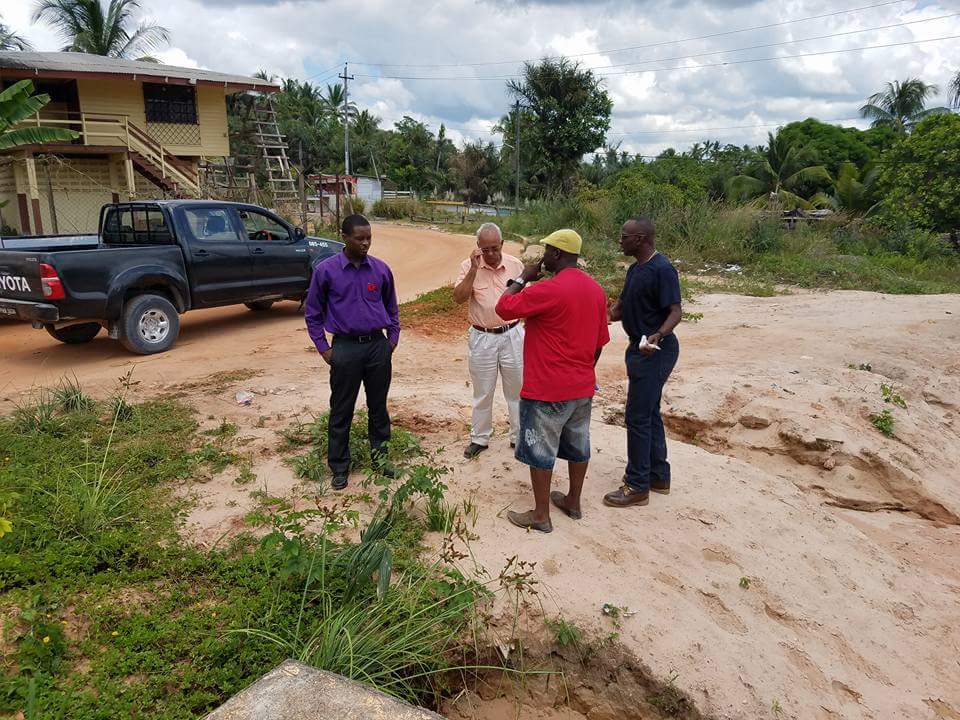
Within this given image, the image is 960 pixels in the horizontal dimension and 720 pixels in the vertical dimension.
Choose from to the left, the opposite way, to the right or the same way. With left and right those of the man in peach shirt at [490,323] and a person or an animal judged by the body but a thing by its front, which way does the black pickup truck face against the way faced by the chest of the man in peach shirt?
the opposite way

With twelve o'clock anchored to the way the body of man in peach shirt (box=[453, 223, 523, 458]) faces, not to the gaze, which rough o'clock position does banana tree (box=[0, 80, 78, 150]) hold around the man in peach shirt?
The banana tree is roughly at 4 o'clock from the man in peach shirt.

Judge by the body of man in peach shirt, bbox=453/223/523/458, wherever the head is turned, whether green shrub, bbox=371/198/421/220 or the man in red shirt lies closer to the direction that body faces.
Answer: the man in red shirt

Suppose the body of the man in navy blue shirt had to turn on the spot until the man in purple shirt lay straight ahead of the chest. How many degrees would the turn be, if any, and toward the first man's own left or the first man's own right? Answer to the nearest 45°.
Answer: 0° — they already face them

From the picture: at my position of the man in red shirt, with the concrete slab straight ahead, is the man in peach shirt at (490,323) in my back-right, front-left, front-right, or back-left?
back-right

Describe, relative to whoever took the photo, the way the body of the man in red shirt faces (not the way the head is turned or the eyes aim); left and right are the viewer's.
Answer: facing away from the viewer and to the left of the viewer

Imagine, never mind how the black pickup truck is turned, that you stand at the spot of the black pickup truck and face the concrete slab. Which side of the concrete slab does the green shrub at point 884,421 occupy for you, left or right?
left

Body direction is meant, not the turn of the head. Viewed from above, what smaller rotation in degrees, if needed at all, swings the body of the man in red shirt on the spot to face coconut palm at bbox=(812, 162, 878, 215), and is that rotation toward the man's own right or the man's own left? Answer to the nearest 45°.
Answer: approximately 90° to the man's own right

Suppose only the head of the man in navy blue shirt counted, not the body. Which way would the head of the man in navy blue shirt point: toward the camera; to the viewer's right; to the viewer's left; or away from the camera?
to the viewer's left

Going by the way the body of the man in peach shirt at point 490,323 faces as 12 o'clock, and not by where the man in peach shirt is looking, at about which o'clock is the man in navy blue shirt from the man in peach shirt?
The man in navy blue shirt is roughly at 10 o'clock from the man in peach shirt.

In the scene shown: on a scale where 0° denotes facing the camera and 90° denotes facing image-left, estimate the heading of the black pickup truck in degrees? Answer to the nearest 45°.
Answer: approximately 225°

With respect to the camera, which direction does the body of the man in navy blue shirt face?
to the viewer's left

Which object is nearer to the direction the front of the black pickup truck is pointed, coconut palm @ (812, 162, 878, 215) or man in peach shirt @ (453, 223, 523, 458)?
the coconut palm

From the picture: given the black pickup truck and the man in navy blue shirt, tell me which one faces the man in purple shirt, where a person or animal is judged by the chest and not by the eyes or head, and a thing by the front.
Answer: the man in navy blue shirt

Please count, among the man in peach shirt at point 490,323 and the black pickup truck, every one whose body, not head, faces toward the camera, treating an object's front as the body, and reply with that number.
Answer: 1
